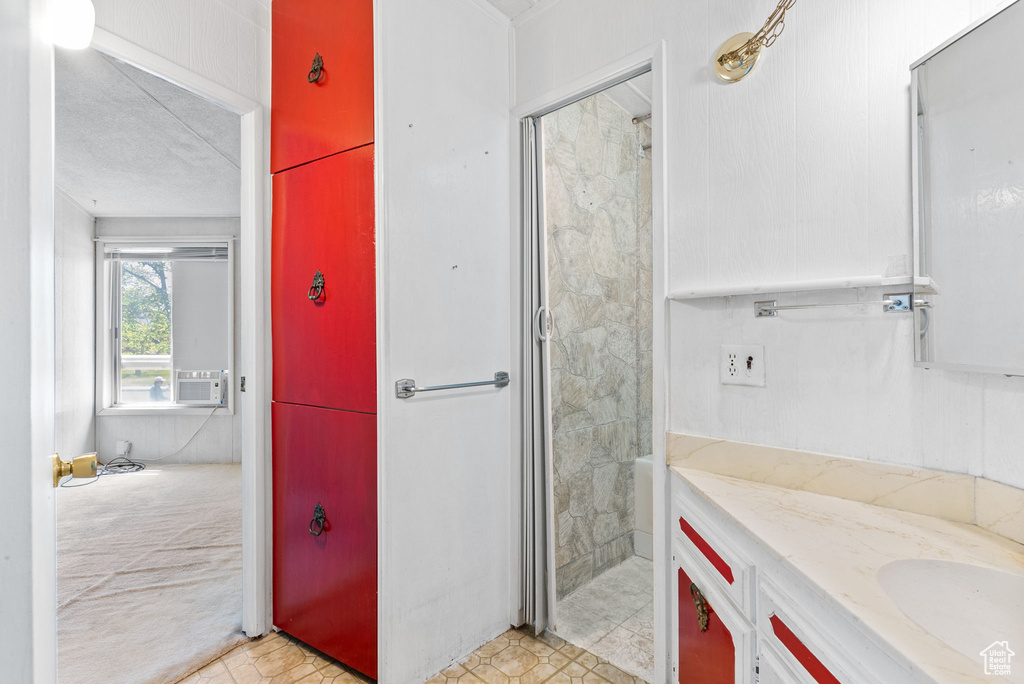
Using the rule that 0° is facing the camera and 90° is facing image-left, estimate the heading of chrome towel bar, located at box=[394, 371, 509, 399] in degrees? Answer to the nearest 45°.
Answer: approximately 315°

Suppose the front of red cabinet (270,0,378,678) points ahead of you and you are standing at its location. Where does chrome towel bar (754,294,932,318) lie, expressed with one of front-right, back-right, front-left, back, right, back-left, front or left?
left

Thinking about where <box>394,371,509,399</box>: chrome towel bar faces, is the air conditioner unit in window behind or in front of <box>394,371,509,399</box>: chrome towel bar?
behind

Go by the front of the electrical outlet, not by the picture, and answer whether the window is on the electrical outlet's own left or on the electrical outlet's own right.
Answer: on the electrical outlet's own right

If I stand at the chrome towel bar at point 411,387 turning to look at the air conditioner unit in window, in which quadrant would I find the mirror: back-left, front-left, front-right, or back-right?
back-right

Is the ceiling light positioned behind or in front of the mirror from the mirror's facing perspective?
in front

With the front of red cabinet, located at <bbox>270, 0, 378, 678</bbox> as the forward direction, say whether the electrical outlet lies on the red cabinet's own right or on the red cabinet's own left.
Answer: on the red cabinet's own left

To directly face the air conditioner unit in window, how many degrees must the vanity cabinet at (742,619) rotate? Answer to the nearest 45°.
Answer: approximately 45° to its right

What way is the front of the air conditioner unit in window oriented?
toward the camera

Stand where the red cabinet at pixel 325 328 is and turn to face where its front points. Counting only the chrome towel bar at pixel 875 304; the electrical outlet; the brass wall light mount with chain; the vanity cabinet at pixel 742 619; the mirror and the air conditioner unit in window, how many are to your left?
5

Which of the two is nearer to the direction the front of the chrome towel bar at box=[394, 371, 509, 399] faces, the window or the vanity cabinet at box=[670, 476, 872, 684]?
the vanity cabinet

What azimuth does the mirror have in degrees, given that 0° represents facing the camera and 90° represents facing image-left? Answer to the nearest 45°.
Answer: approximately 45°

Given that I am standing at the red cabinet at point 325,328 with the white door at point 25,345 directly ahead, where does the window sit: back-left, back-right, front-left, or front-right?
back-right

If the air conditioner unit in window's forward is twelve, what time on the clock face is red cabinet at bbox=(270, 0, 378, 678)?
The red cabinet is roughly at 12 o'clock from the air conditioner unit in window.
